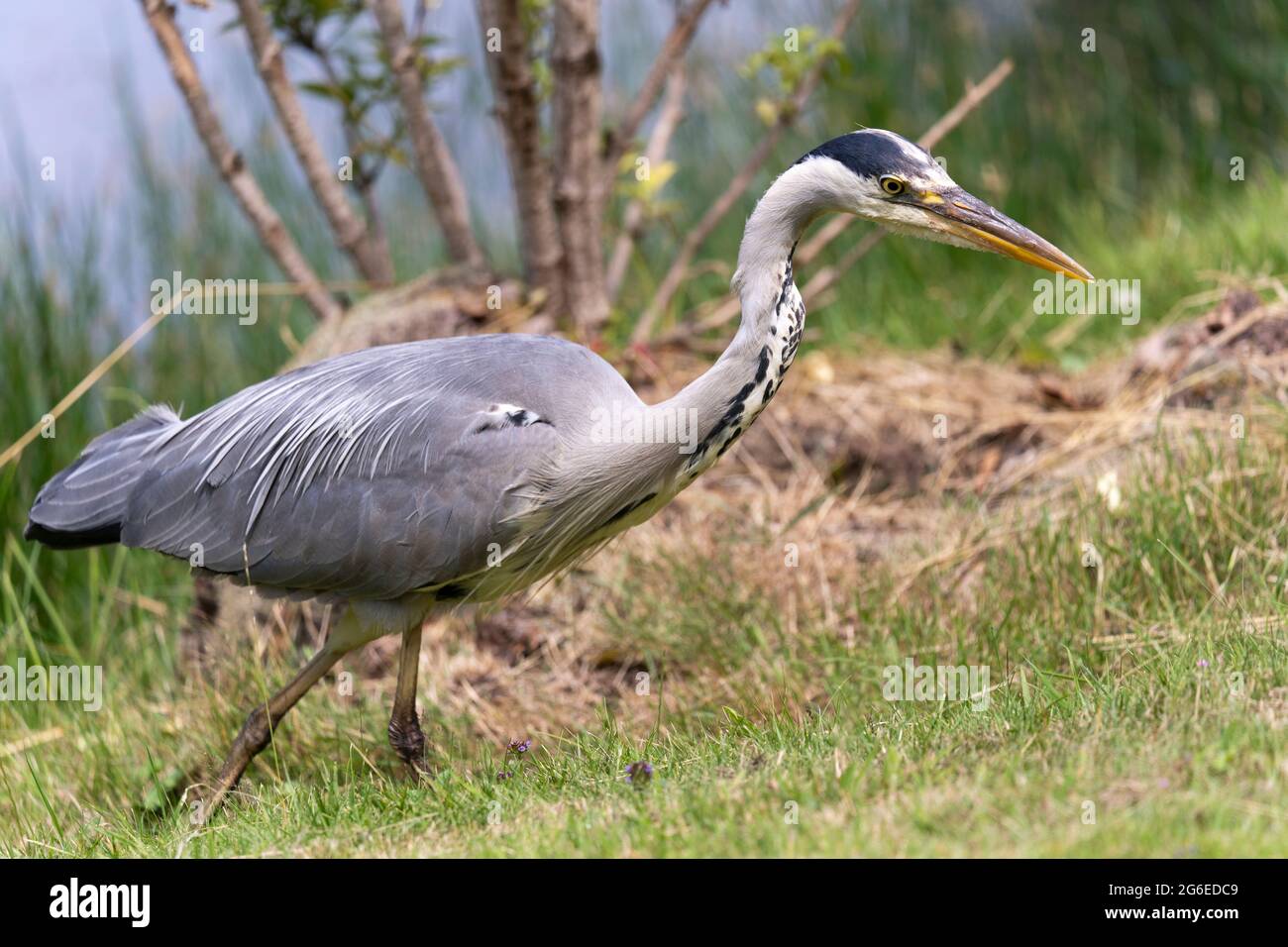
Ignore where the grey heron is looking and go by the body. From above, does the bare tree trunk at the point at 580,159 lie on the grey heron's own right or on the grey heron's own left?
on the grey heron's own left

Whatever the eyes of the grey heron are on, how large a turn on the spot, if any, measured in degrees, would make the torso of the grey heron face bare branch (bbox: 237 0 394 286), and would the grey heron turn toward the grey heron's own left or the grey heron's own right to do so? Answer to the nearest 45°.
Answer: approximately 90° to the grey heron's own left

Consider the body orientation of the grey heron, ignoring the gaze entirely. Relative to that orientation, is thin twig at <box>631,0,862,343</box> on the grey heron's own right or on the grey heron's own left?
on the grey heron's own left

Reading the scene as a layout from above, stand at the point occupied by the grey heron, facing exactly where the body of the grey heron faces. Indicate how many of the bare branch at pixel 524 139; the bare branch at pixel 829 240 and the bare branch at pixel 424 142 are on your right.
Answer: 0

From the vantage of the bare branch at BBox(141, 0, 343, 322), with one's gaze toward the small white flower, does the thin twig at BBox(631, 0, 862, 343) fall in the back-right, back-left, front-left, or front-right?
front-left

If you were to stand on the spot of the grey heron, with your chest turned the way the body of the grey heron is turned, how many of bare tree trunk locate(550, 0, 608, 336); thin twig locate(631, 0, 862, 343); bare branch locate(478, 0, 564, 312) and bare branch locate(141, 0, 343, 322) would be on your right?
0

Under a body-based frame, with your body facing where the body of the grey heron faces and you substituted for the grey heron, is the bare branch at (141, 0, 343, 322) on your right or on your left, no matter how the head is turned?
on your left

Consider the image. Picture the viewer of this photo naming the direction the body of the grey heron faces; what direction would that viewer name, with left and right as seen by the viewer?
facing to the right of the viewer

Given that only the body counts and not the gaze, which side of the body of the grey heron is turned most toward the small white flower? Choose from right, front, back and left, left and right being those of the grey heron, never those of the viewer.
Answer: front

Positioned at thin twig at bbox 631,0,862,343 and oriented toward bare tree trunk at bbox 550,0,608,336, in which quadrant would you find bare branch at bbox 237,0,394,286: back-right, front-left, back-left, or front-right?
front-right

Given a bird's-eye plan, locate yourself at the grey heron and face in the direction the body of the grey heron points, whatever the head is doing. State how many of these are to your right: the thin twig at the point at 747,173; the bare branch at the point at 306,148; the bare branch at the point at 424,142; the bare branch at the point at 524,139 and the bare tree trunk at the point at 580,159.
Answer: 0

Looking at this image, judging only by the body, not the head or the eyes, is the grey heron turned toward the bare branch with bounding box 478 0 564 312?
no

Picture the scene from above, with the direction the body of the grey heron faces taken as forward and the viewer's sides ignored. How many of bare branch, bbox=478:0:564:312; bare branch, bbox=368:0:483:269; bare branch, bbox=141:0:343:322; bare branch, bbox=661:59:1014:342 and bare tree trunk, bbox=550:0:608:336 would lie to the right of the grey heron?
0

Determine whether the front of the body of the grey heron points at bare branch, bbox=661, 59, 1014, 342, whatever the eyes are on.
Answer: no
